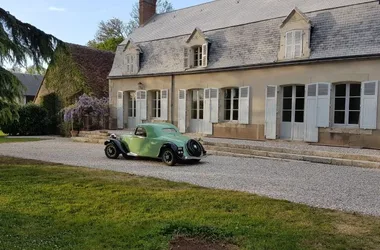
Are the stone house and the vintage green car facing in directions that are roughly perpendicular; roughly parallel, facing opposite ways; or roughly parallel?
roughly perpendicular

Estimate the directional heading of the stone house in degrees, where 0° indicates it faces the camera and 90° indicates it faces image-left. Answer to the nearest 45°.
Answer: approximately 45°

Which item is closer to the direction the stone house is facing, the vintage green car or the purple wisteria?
the vintage green car

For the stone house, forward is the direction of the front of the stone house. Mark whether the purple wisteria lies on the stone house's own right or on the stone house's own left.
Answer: on the stone house's own right

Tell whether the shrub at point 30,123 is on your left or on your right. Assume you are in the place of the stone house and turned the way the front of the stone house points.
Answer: on your right

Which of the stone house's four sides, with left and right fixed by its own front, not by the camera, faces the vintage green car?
front

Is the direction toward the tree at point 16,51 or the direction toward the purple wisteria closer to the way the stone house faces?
the tree
